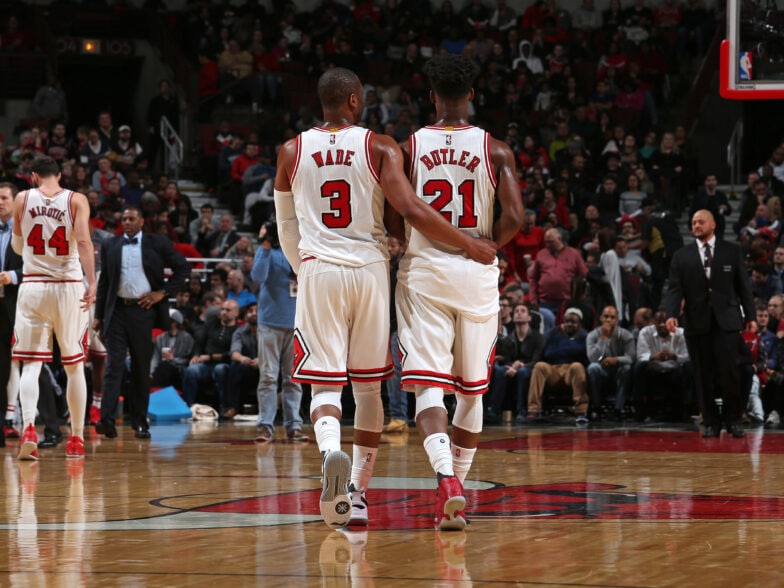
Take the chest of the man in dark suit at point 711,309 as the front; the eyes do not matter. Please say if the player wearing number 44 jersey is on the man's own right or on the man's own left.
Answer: on the man's own right

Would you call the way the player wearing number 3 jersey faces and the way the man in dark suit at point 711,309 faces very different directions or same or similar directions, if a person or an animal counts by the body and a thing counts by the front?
very different directions

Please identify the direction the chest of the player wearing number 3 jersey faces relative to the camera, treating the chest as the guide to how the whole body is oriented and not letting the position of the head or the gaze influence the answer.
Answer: away from the camera

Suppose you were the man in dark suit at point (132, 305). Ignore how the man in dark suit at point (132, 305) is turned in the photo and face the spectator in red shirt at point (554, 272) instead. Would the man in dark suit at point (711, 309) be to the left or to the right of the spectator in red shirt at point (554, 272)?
right

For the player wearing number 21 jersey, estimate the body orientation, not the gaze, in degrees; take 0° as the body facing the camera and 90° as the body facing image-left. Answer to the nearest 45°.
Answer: approximately 180°

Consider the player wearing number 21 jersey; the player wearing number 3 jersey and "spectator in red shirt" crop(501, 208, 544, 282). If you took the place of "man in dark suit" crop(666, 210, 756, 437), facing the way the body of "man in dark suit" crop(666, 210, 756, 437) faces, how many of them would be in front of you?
2

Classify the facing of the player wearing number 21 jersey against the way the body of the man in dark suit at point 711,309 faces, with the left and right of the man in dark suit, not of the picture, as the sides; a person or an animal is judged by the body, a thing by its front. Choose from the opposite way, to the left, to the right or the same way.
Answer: the opposite way

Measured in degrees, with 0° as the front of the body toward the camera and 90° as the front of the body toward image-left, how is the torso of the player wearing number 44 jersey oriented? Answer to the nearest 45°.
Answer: approximately 180°

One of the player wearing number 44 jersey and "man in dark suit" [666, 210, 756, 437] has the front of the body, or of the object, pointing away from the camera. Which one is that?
the player wearing number 44 jersey

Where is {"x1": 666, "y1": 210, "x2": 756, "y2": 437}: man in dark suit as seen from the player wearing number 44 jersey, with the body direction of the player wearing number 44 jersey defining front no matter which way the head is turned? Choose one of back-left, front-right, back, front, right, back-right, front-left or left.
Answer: right

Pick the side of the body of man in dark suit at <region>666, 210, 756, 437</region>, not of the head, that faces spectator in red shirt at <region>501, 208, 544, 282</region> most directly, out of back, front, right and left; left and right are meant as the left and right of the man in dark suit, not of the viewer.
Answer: back

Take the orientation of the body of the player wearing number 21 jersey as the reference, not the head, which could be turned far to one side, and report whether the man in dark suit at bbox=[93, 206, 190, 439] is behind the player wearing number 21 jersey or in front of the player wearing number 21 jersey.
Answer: in front

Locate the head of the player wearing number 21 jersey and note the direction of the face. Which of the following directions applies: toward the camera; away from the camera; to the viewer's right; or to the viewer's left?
away from the camera
